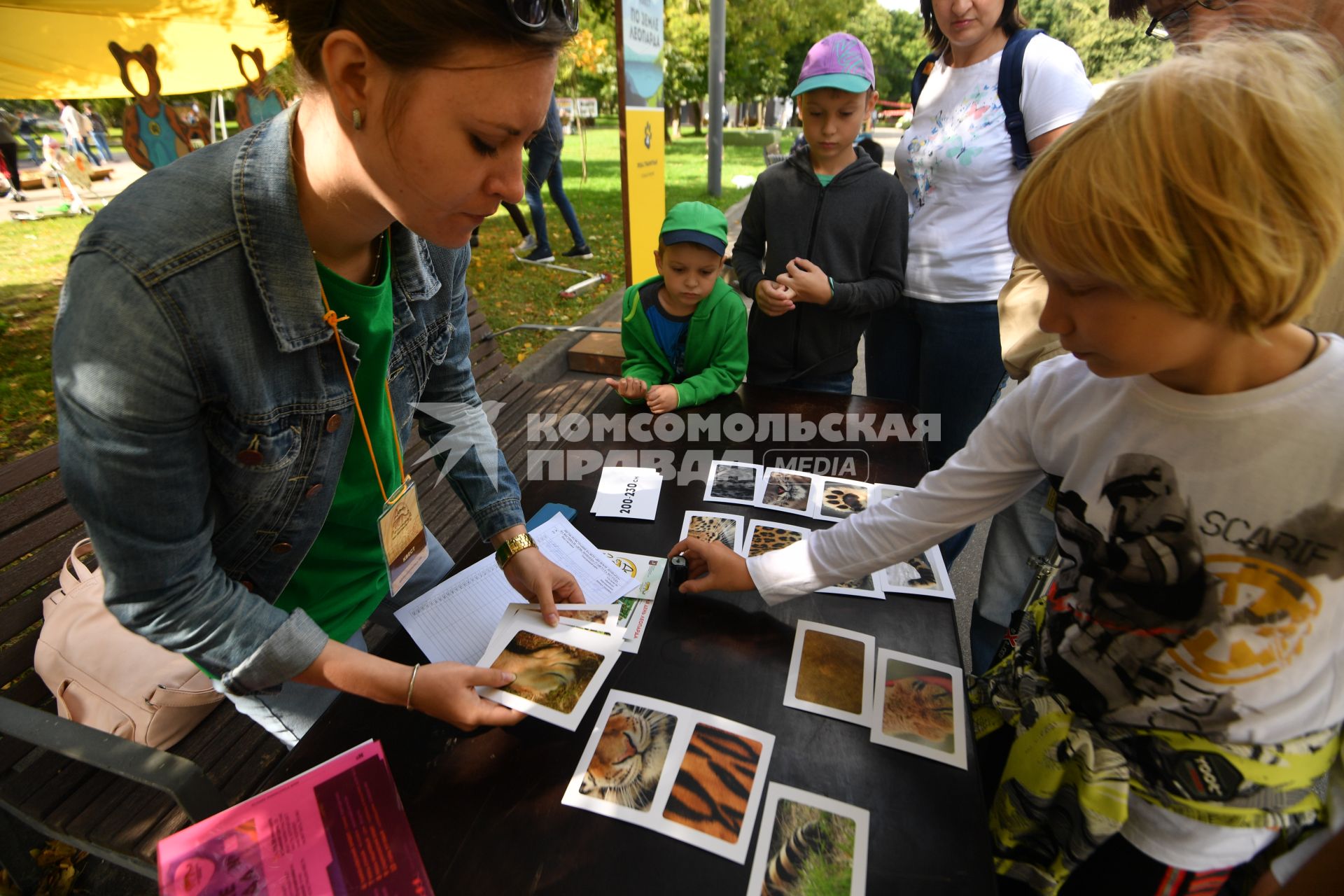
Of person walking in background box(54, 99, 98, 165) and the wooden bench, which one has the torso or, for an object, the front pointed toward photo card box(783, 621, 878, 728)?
the wooden bench

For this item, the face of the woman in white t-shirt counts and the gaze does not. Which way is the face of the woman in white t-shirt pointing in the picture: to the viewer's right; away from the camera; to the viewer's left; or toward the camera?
toward the camera

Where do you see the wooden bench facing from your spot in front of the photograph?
facing the viewer and to the right of the viewer

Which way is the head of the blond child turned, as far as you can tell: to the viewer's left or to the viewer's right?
to the viewer's left

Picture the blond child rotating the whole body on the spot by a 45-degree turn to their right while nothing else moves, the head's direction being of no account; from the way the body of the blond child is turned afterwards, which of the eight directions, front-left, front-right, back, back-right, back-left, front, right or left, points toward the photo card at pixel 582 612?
front

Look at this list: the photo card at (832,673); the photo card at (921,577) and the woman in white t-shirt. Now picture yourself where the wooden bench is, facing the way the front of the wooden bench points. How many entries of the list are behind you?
0

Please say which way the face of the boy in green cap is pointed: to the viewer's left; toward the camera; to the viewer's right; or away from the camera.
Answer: toward the camera

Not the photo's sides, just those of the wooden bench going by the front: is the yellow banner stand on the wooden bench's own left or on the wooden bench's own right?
on the wooden bench's own left

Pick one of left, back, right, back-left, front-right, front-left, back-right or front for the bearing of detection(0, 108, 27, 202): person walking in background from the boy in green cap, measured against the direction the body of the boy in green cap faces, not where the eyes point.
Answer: back-right

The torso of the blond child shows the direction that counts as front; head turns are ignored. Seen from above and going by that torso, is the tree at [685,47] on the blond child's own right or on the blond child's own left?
on the blond child's own right

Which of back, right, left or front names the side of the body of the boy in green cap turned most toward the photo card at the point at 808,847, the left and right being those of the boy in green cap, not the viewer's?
front

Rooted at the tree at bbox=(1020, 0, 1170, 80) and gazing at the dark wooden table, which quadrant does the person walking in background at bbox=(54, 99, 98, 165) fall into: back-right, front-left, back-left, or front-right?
front-right

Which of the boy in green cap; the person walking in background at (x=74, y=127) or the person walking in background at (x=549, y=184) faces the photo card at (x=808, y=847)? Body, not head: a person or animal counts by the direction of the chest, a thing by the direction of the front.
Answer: the boy in green cap
